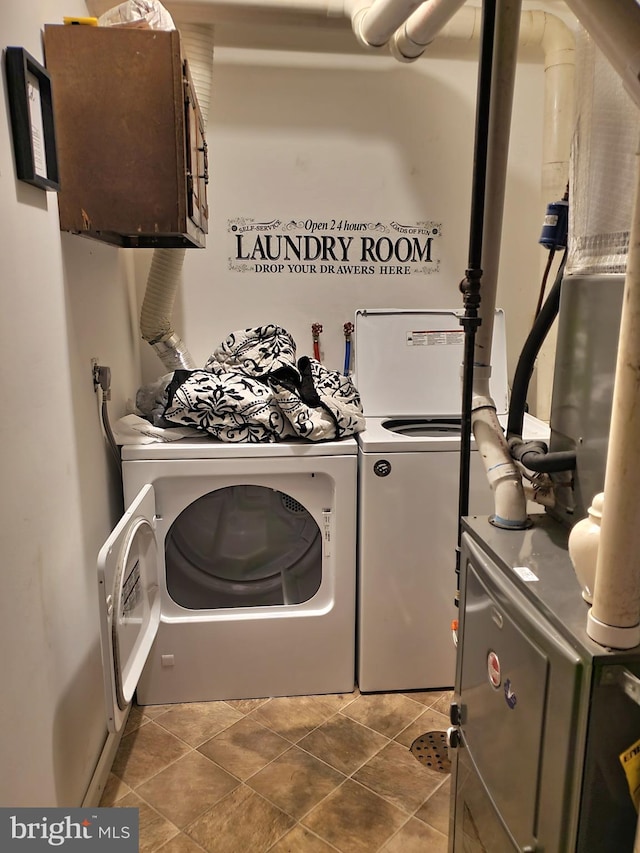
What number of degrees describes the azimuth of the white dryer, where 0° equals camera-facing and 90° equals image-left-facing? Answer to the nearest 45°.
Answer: approximately 0°

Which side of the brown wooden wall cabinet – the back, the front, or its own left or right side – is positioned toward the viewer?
right

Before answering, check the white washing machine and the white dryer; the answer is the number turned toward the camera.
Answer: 2

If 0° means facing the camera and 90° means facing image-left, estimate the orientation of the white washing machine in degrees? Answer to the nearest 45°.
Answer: approximately 0°

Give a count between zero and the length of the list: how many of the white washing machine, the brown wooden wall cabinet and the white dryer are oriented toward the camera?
2
